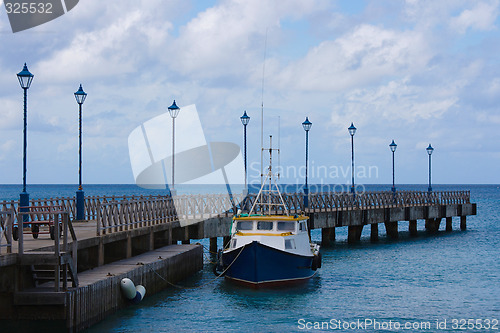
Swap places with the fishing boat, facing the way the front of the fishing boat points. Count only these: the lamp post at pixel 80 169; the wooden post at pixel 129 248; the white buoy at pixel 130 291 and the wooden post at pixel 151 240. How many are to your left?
0

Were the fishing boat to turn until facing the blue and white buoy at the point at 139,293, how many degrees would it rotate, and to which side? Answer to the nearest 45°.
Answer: approximately 45° to its right

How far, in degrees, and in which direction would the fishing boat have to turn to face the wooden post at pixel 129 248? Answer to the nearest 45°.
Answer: approximately 90° to its right

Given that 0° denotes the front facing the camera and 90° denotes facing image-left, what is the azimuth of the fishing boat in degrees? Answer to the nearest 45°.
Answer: approximately 0°

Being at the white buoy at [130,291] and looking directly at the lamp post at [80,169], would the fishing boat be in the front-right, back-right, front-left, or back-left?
front-right

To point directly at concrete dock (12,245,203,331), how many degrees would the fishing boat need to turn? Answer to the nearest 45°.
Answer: approximately 45° to its right

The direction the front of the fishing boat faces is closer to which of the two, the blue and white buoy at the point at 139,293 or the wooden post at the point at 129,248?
the blue and white buoy

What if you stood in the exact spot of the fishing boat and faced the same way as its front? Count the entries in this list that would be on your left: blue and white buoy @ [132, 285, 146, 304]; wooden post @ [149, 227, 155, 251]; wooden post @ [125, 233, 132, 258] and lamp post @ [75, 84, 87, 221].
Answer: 0

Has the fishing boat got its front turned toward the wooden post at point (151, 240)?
no

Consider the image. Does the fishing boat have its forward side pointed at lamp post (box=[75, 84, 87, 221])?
no

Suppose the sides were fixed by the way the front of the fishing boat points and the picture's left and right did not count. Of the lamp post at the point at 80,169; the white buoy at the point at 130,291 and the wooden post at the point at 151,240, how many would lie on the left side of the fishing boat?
0

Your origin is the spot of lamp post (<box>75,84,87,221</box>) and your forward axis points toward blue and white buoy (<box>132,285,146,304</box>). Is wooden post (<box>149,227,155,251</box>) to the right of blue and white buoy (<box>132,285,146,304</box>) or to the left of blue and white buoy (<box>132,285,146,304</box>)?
left

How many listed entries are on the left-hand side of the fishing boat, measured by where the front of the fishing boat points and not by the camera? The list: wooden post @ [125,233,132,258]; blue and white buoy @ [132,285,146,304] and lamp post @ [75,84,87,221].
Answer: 0

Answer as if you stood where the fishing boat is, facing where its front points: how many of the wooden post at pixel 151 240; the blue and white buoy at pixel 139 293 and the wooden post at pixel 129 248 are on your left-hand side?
0
